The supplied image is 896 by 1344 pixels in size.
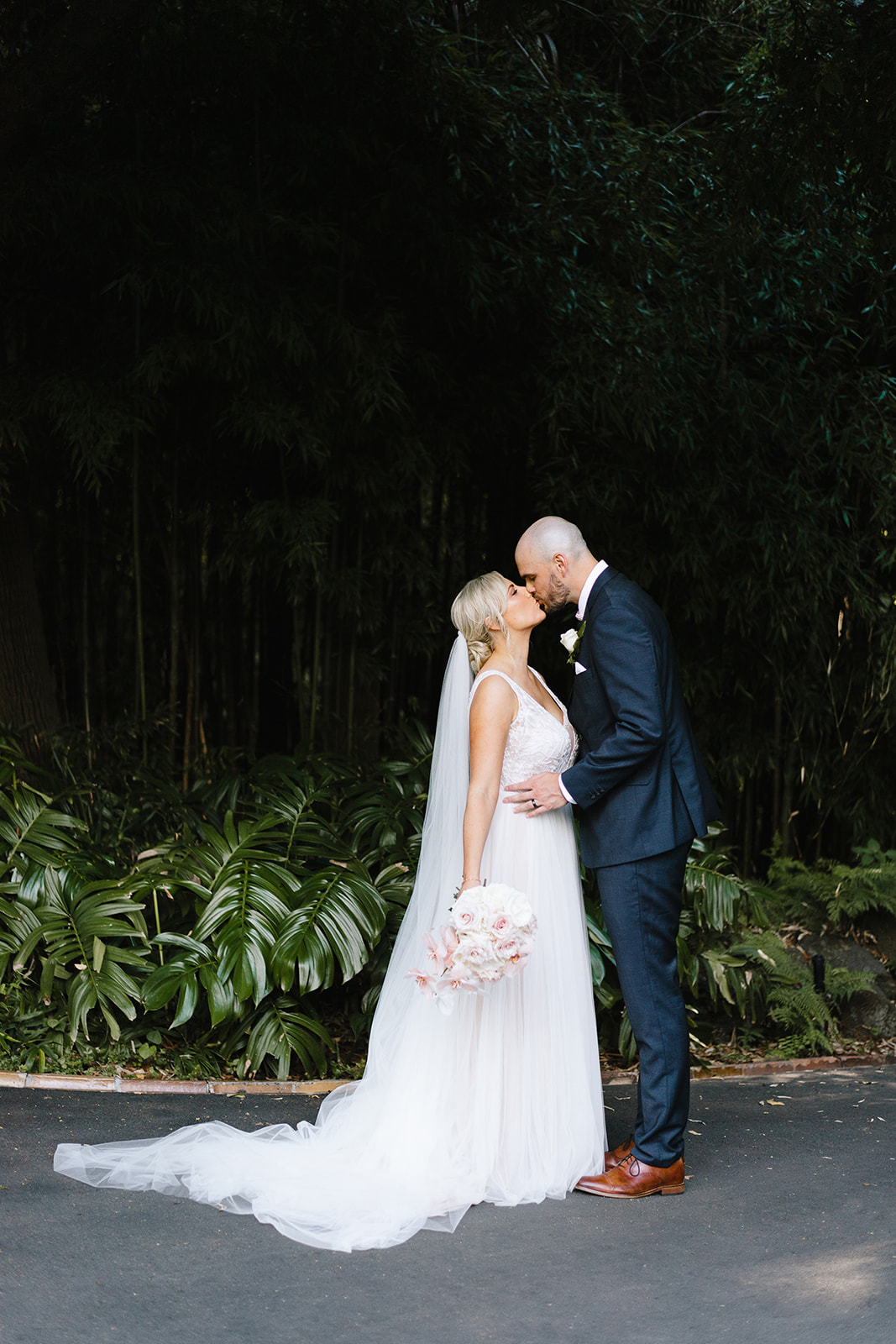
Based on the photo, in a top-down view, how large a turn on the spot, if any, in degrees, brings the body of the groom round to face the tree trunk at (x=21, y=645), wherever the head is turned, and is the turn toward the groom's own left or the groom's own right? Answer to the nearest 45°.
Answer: approximately 45° to the groom's own right

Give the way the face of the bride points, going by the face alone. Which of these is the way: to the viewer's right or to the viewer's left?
to the viewer's right

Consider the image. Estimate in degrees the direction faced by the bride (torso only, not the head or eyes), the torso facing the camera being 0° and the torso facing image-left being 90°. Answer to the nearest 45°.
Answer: approximately 270°

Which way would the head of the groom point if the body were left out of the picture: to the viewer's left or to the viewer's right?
to the viewer's left

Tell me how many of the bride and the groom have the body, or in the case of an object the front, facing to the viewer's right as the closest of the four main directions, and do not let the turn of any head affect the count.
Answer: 1

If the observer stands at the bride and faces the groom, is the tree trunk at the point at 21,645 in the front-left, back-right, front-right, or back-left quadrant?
back-left

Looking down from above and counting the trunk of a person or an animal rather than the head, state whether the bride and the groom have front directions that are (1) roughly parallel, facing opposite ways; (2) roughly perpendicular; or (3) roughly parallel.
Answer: roughly parallel, facing opposite ways

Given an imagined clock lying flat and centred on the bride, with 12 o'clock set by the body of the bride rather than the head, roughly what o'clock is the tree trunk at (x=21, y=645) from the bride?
The tree trunk is roughly at 8 o'clock from the bride.

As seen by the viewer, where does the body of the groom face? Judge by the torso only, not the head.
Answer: to the viewer's left
